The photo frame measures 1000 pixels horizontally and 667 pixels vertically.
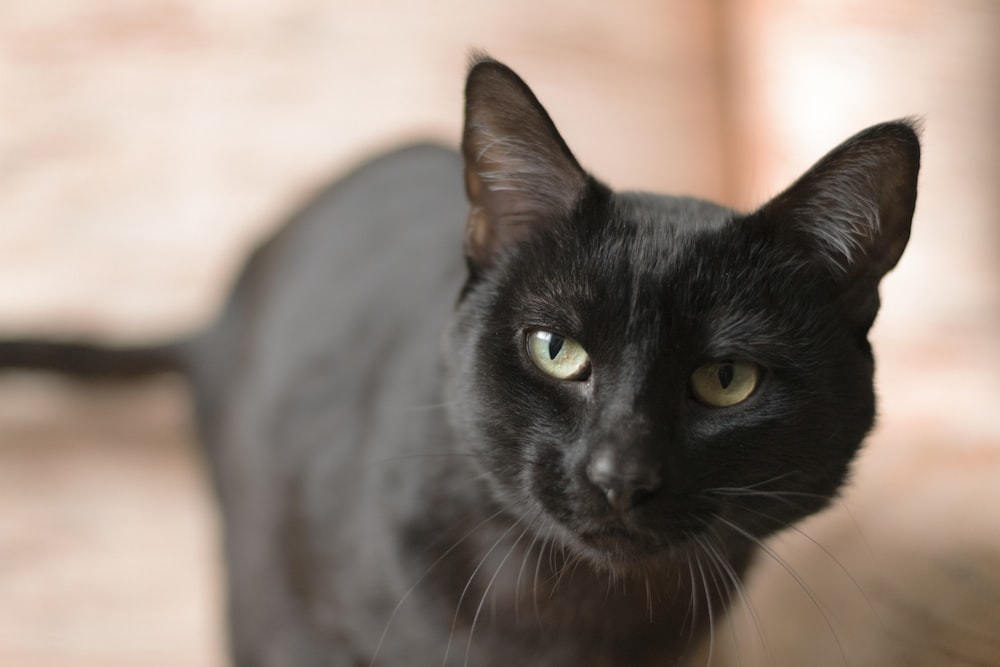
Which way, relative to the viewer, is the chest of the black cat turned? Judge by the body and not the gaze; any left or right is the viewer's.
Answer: facing the viewer and to the right of the viewer
